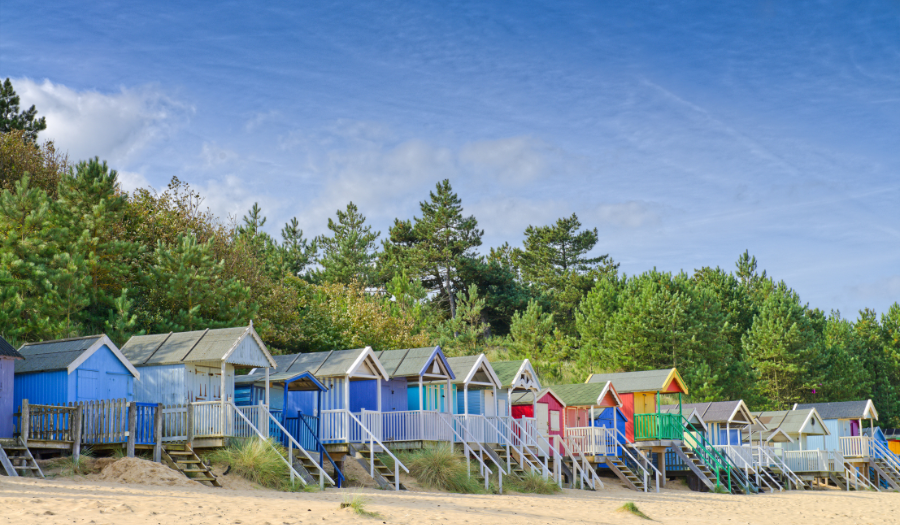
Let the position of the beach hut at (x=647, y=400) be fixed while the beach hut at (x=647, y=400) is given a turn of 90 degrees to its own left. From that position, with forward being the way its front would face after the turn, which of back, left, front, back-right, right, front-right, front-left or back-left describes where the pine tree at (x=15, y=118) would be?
back-left

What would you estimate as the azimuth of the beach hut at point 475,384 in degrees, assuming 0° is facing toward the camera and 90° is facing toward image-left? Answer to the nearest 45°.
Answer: approximately 315°

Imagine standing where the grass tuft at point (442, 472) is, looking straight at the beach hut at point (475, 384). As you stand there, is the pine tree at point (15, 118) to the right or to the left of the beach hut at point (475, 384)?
left

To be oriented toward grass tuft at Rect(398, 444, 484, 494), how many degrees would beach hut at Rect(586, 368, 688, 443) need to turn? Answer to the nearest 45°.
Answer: approximately 45° to its right

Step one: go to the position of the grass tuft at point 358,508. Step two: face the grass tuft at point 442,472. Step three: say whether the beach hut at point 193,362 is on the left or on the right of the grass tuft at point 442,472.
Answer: left

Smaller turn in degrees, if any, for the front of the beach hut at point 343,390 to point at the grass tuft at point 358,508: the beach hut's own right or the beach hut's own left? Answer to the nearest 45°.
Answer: approximately 45° to the beach hut's own right

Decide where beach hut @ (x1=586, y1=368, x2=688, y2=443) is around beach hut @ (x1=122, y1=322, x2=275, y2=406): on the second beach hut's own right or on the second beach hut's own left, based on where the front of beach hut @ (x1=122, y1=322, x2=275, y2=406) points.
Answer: on the second beach hut's own left

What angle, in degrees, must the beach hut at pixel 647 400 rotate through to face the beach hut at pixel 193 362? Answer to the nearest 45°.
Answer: approximately 90° to its right

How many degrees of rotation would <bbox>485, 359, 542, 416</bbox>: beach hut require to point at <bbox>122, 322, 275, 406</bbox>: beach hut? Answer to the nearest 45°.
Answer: approximately 90° to its right

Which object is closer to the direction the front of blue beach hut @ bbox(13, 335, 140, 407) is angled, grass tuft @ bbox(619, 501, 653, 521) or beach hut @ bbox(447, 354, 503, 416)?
the grass tuft
